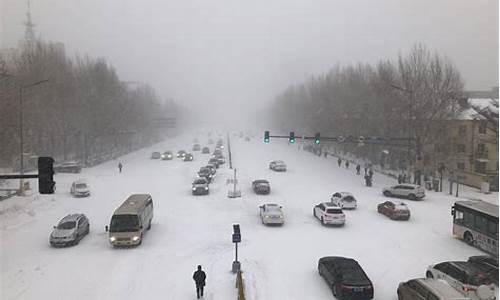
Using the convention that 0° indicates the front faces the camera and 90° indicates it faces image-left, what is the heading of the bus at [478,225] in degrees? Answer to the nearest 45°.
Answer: approximately 135°

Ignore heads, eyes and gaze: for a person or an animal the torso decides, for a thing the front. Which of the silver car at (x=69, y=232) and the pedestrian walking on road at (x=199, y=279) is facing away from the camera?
the pedestrian walking on road

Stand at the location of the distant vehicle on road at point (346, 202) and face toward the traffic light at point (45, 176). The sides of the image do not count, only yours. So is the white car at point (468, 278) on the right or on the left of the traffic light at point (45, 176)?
left

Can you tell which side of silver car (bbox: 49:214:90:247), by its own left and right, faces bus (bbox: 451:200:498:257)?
left

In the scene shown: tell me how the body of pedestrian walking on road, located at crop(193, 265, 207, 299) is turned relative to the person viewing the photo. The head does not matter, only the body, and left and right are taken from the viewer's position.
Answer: facing away from the viewer

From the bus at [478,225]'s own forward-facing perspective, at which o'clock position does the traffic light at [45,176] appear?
The traffic light is roughly at 9 o'clock from the bus.

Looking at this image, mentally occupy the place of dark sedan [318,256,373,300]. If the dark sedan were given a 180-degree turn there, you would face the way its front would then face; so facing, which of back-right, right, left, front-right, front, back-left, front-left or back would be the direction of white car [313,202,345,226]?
back-left

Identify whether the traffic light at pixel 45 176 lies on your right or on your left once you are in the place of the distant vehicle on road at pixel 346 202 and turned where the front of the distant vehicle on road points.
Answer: on your left

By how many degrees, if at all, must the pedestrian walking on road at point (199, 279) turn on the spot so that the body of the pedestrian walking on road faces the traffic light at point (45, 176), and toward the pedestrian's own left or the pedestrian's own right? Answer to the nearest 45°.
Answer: approximately 90° to the pedestrian's own left

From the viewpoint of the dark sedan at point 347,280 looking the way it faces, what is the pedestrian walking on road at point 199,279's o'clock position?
The pedestrian walking on road is roughly at 10 o'clock from the dark sedan.

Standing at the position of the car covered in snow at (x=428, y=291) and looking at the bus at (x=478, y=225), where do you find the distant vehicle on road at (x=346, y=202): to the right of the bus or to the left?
left

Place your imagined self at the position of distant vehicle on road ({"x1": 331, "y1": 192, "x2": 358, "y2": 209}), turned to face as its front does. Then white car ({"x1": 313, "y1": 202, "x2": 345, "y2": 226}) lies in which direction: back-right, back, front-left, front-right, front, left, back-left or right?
back-left
